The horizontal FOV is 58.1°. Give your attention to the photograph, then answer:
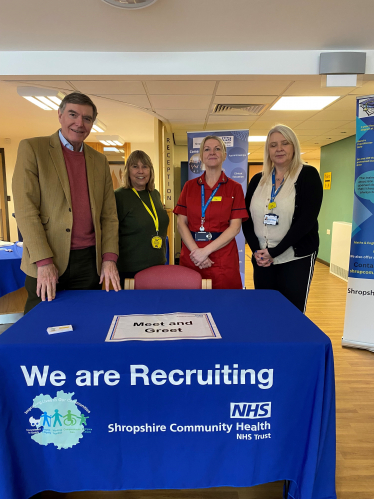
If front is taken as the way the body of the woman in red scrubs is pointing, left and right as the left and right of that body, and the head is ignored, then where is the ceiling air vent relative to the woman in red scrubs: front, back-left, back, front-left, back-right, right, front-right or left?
back

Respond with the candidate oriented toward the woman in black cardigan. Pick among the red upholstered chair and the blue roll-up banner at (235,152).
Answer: the blue roll-up banner

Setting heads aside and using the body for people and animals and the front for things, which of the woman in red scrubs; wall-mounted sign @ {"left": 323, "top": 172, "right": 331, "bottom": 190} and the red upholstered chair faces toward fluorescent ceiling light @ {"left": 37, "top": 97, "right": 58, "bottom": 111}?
the wall-mounted sign

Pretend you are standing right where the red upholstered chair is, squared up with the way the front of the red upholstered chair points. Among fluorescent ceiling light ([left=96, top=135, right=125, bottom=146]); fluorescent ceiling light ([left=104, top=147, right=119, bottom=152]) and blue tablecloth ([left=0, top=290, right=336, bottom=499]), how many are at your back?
2

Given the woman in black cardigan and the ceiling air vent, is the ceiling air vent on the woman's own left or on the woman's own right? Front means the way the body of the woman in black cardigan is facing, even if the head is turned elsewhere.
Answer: on the woman's own right

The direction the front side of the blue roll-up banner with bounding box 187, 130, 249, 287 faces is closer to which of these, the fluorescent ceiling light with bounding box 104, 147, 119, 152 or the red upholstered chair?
the red upholstered chair

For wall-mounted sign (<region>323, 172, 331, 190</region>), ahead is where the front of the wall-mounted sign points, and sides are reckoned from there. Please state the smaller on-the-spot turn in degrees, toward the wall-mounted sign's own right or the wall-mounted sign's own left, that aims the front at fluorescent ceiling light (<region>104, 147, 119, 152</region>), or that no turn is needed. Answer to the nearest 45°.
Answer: approximately 45° to the wall-mounted sign's own right

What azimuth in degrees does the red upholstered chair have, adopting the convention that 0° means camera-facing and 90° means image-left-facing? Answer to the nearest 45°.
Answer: approximately 0°

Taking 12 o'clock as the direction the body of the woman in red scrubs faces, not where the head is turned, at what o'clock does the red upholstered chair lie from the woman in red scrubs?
The red upholstered chair is roughly at 1 o'clock from the woman in red scrubs.

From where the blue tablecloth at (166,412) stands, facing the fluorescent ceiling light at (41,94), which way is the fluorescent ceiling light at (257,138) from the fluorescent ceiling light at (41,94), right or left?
right

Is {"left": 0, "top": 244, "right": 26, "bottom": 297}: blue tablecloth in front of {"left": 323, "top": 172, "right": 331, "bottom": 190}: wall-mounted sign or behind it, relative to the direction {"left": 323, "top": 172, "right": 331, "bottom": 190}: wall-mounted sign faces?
in front
